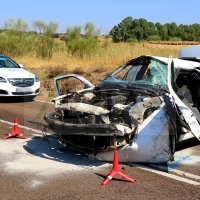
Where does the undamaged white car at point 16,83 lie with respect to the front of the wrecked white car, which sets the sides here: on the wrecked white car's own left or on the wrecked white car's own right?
on the wrecked white car's own right

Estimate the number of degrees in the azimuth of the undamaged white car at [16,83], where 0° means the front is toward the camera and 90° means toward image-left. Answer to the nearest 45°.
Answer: approximately 315°

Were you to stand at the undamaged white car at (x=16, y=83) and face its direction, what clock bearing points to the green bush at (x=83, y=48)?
The green bush is roughly at 8 o'clock from the undamaged white car.

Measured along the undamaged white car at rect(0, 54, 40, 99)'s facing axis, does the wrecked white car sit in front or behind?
in front

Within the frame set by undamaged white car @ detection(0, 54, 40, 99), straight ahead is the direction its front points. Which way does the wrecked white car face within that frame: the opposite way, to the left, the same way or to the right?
to the right

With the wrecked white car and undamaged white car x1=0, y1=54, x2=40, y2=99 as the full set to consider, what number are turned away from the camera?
0

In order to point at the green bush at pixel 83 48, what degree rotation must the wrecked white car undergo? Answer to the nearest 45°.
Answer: approximately 135° to its right

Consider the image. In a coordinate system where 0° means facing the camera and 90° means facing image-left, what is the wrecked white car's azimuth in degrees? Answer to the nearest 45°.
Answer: approximately 45°

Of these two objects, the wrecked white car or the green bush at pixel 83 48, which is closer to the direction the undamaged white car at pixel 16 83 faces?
the wrecked white car
